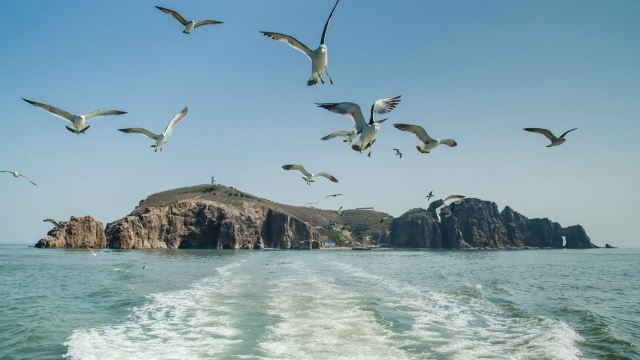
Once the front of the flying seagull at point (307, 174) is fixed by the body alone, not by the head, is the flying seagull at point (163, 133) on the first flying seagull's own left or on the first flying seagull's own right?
on the first flying seagull's own right

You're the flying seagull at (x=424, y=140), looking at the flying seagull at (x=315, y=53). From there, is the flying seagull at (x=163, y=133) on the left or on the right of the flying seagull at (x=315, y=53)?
right

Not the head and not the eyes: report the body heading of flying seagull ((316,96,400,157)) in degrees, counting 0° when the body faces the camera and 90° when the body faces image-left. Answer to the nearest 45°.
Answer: approximately 315°

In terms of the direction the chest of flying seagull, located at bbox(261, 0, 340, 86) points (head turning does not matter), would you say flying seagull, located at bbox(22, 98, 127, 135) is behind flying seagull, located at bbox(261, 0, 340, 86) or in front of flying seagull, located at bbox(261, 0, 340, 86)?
behind

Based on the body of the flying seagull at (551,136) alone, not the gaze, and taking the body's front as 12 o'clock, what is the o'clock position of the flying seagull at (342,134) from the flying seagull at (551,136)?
the flying seagull at (342,134) is roughly at 3 o'clock from the flying seagull at (551,136).

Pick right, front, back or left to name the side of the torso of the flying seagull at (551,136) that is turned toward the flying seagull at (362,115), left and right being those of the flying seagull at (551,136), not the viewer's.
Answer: right

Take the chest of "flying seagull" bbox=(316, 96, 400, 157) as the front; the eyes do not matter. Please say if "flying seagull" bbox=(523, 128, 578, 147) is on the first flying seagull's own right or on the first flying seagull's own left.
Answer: on the first flying seagull's own left

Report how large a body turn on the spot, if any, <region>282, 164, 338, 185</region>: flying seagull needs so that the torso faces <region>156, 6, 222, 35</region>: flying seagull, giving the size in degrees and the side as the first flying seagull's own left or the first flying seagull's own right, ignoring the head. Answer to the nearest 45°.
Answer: approximately 45° to the first flying seagull's own right
